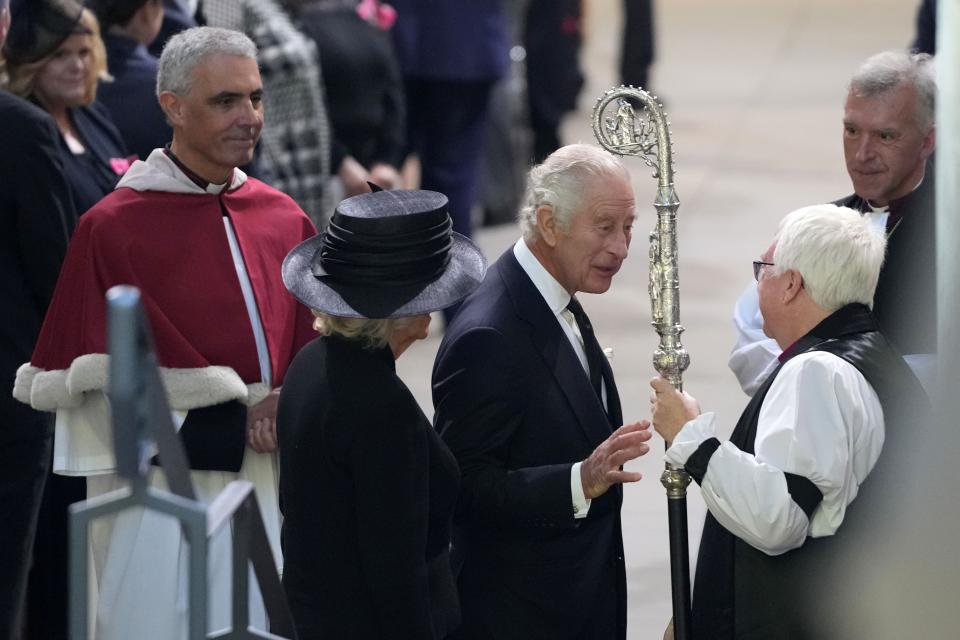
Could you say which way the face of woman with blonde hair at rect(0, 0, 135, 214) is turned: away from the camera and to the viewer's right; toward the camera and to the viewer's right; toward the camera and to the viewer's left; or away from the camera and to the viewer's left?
toward the camera and to the viewer's right

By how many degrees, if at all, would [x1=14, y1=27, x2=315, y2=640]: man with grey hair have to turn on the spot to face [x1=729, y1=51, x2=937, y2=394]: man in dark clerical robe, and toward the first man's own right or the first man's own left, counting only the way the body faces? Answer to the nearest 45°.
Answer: approximately 45° to the first man's own left

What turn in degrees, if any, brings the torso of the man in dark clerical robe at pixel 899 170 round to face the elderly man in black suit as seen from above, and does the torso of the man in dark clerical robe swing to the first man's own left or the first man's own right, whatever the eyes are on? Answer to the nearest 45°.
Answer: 0° — they already face them

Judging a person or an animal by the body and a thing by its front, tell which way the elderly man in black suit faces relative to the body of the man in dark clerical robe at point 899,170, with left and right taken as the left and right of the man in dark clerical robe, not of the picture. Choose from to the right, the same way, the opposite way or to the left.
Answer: to the left

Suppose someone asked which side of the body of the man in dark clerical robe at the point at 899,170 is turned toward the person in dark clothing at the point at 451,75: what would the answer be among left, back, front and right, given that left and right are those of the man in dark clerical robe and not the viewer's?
right

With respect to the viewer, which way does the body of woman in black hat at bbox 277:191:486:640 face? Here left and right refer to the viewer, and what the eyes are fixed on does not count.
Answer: facing away from the viewer and to the right of the viewer

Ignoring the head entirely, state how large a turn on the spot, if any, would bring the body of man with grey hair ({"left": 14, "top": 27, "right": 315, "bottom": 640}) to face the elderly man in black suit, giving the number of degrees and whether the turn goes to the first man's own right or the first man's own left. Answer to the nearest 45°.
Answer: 0° — they already face them

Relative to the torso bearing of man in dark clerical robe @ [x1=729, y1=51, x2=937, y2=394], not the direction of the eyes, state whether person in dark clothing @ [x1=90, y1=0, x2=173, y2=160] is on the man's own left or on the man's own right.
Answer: on the man's own right

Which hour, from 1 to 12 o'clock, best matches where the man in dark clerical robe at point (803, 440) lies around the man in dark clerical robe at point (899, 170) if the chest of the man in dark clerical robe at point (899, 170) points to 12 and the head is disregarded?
the man in dark clerical robe at point (803, 440) is roughly at 11 o'clock from the man in dark clerical robe at point (899, 170).

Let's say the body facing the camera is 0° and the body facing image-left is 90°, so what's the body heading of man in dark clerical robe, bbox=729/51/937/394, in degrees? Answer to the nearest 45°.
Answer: approximately 45°
